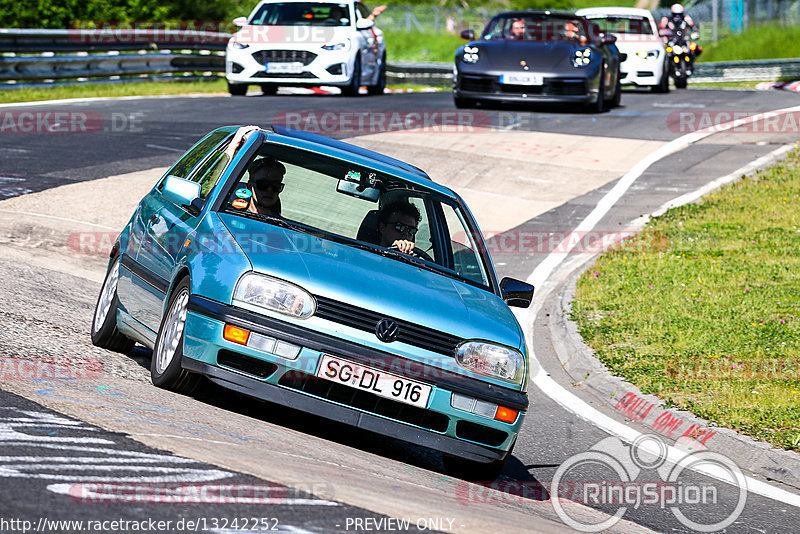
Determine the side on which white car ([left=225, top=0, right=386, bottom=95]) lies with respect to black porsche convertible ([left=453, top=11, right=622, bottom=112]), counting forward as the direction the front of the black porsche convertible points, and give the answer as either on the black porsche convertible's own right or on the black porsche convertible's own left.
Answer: on the black porsche convertible's own right

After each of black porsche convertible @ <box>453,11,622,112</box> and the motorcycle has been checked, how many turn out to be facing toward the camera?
2

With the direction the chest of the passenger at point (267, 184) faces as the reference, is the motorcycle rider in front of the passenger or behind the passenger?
behind

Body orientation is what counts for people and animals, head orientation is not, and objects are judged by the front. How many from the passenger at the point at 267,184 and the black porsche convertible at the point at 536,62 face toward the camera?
2

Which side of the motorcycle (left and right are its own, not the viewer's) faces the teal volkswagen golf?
front

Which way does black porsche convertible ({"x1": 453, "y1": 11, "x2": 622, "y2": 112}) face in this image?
toward the camera

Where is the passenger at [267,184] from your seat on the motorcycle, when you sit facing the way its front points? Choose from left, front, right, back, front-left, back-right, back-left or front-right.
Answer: front

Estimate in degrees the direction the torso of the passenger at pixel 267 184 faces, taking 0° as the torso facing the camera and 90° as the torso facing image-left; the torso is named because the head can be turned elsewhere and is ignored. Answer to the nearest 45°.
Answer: approximately 0°

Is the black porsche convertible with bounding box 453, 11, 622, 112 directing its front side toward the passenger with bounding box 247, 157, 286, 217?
yes

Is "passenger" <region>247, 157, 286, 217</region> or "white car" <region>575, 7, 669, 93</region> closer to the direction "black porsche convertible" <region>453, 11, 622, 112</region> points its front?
the passenger

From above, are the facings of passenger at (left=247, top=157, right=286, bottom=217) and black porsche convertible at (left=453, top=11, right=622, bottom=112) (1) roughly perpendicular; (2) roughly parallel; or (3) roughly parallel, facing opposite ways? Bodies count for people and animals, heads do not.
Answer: roughly parallel

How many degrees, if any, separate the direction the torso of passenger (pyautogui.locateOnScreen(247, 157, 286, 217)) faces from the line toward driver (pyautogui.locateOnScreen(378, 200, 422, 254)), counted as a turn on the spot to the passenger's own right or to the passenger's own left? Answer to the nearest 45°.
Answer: approximately 90° to the passenger's own left

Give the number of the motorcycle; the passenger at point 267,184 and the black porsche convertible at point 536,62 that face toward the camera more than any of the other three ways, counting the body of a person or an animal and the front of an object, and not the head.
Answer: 3

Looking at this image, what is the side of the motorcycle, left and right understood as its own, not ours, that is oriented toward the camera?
front

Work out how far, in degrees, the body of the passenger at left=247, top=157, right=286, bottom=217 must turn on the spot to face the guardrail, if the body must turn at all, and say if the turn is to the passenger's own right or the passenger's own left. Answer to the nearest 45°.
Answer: approximately 180°

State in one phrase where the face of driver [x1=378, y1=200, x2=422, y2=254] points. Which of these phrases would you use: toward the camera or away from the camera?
toward the camera
